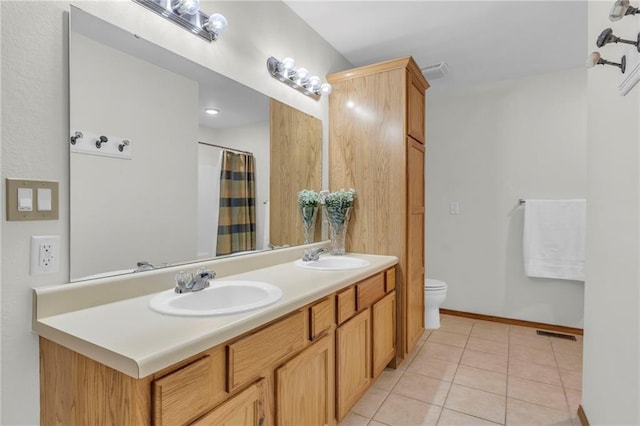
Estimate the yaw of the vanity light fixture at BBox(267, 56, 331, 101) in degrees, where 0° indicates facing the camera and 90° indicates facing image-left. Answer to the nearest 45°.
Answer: approximately 315°

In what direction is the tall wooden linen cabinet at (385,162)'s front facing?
to the viewer's right

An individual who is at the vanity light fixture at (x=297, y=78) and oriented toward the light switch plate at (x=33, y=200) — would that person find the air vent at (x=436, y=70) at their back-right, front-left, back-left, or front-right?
back-left

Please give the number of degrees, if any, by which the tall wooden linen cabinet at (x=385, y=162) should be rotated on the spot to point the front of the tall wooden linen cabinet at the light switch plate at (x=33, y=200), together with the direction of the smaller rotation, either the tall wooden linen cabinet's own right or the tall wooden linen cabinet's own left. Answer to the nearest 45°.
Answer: approximately 135° to the tall wooden linen cabinet's own right

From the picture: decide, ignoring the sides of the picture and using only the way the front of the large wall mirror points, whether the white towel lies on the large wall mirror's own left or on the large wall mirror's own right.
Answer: on the large wall mirror's own left
